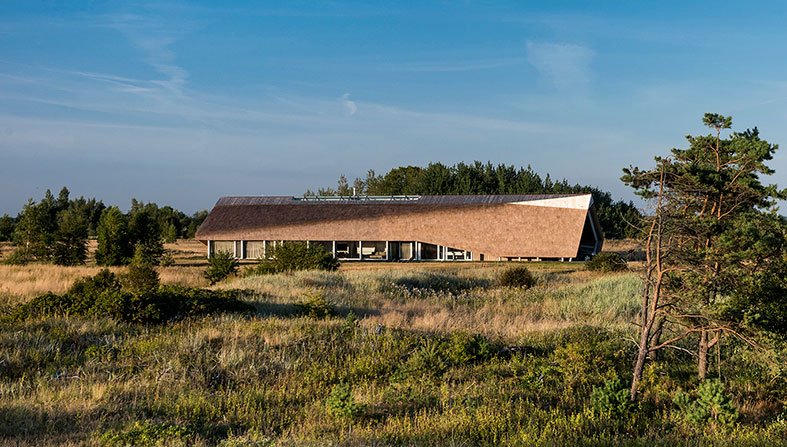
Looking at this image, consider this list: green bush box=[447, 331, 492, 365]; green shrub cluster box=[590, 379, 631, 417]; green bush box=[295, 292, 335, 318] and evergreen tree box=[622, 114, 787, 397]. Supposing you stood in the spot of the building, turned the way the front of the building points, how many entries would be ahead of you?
4

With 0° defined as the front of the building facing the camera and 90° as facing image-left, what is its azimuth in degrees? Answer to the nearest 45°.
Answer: approximately 0°

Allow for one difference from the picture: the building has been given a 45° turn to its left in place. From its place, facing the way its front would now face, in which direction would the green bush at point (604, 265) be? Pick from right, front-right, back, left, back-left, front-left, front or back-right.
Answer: front

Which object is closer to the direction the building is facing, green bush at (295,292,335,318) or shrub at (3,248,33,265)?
the green bush

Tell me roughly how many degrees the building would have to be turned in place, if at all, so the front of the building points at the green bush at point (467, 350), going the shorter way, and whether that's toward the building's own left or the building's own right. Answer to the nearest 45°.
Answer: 0° — it already faces it

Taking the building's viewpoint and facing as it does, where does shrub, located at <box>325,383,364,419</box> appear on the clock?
The shrub is roughly at 12 o'clock from the building.

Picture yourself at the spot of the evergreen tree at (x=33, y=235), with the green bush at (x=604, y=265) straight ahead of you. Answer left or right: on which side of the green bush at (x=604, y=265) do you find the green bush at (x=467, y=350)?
right

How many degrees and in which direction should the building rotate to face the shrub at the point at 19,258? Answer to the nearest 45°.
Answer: approximately 90° to its right

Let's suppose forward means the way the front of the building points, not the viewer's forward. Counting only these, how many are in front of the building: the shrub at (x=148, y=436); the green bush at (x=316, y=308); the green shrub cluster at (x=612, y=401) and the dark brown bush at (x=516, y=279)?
4

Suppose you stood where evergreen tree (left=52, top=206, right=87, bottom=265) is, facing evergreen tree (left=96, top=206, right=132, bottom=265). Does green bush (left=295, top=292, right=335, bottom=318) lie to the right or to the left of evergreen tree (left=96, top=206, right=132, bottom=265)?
right

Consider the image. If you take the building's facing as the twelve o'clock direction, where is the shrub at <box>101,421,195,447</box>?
The shrub is roughly at 12 o'clock from the building.

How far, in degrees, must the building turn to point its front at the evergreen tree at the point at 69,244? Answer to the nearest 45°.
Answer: approximately 90° to its right

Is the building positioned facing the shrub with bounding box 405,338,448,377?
yes

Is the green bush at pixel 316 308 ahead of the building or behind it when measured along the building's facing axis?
ahead

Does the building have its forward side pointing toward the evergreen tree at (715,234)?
yes
